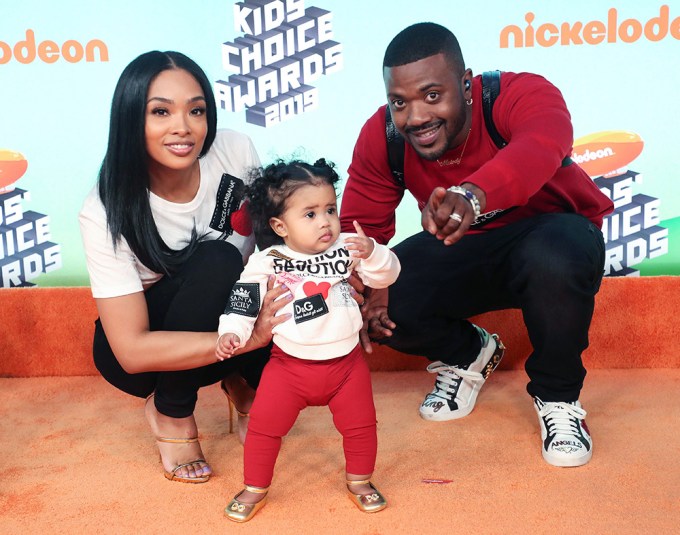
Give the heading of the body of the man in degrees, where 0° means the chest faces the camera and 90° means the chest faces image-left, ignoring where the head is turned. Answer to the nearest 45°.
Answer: approximately 0°

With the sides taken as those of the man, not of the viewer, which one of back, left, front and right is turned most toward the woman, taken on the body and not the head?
right

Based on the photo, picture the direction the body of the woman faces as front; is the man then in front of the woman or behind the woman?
in front

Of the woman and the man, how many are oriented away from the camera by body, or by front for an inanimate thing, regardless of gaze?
0

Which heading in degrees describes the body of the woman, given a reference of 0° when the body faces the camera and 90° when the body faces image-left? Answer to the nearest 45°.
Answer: approximately 315°
